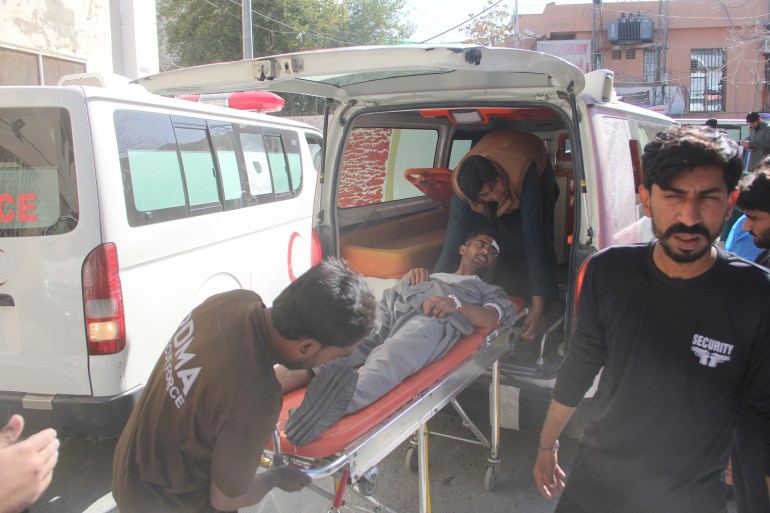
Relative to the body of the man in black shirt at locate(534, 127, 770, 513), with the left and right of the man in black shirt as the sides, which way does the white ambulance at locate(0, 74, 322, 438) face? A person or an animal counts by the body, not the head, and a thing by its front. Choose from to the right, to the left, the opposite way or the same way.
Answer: the opposite way

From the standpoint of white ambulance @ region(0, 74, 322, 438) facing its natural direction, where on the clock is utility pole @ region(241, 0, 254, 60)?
The utility pole is roughly at 11 o'clock from the white ambulance.

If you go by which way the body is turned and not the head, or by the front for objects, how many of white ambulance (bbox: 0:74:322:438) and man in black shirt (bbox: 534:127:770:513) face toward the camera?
1

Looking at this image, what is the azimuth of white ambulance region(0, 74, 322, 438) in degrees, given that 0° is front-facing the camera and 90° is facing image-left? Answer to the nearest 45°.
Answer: approximately 225°

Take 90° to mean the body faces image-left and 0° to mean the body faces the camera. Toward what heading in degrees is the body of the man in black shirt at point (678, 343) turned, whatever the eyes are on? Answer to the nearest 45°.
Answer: approximately 0°

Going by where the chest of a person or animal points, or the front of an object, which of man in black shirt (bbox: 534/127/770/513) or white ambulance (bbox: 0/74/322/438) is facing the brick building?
the white ambulance

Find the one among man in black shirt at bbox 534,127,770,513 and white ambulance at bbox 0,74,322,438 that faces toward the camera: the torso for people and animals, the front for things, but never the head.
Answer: the man in black shirt

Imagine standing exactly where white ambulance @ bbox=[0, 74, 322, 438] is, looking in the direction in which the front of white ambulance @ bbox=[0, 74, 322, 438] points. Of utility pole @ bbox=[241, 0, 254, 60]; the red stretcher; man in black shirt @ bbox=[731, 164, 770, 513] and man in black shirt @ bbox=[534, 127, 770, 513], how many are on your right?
3

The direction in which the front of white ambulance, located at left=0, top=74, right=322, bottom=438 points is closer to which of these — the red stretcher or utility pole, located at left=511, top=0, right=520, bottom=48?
the utility pole

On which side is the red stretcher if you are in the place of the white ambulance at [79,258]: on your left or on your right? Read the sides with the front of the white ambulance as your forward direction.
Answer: on your right

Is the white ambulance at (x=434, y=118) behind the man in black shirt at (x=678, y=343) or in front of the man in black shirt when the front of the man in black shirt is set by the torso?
behind

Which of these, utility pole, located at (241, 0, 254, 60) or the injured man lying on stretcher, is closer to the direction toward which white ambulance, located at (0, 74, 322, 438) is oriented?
the utility pole

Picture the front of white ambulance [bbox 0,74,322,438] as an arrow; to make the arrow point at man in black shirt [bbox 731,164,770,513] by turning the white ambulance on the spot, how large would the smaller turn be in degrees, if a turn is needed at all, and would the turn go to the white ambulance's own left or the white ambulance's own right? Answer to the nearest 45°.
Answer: approximately 90° to the white ambulance's own right

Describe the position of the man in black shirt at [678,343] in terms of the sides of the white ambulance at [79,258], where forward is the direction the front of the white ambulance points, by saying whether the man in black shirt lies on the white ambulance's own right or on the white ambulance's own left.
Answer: on the white ambulance's own right

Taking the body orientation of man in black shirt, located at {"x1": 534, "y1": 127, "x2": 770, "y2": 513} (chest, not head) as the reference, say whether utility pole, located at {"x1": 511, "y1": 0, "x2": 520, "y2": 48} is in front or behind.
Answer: behind

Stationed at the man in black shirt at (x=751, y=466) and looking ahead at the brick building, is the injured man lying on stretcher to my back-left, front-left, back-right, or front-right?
front-left
